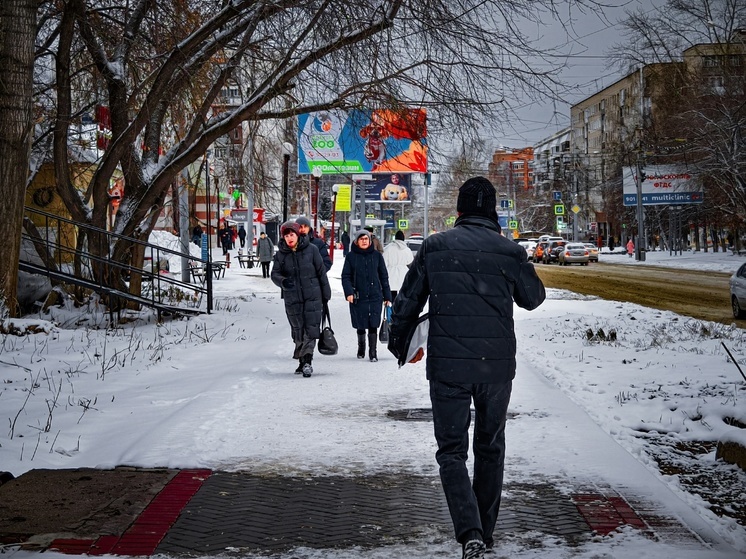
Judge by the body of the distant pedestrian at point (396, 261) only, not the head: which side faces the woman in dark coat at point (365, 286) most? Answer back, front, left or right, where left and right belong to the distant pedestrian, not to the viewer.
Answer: back

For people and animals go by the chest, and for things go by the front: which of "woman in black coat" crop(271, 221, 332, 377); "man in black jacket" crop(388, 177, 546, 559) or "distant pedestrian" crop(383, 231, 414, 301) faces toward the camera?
the woman in black coat

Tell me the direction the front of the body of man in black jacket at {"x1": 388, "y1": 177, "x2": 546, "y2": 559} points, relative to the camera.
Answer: away from the camera

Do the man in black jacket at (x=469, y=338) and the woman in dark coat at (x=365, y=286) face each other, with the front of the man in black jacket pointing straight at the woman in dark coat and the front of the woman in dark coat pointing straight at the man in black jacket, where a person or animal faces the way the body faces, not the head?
yes

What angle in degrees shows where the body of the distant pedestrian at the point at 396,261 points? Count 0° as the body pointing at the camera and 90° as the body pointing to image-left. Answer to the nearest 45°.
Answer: approximately 180°

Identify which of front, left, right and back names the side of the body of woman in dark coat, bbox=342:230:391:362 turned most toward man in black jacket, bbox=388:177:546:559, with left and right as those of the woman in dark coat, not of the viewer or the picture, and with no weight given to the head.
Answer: front

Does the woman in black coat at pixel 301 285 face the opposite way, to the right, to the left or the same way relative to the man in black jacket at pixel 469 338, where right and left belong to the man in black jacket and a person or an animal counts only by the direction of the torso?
the opposite way

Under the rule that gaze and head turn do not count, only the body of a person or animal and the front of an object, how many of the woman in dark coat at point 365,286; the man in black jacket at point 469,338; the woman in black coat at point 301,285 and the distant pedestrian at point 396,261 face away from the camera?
2

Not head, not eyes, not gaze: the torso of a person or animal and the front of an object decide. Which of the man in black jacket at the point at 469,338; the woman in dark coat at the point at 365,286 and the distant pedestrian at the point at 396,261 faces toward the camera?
the woman in dark coat

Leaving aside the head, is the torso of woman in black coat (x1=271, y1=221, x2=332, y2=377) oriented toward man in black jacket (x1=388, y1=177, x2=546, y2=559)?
yes

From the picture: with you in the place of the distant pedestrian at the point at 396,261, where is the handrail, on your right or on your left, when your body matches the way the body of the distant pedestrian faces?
on your left

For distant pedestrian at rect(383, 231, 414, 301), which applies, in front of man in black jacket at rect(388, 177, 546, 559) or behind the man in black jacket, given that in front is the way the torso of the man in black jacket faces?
in front

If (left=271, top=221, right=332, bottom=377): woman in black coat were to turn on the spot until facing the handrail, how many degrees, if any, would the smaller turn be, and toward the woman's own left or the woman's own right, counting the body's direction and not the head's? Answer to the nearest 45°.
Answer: approximately 135° to the woman's own right

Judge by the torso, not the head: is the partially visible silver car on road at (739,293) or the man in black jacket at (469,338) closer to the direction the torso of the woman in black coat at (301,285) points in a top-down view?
the man in black jacket

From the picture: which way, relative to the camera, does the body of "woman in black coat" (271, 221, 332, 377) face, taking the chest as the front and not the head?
toward the camera

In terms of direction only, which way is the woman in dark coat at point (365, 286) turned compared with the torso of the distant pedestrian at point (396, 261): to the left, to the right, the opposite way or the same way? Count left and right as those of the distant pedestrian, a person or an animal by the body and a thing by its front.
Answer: the opposite way

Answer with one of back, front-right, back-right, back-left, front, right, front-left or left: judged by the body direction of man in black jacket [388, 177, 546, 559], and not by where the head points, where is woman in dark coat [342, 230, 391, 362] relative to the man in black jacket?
front

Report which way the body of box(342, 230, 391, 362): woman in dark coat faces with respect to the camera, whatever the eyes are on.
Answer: toward the camera

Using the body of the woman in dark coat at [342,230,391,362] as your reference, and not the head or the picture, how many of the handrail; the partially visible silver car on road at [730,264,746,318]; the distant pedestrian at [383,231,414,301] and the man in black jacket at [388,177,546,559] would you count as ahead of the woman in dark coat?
1
